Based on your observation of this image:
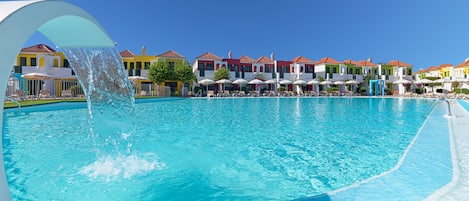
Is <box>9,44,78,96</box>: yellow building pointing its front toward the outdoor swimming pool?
yes

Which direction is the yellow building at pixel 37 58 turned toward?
toward the camera

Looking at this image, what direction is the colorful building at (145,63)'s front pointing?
toward the camera

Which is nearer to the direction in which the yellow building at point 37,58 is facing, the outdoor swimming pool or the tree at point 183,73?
the outdoor swimming pool

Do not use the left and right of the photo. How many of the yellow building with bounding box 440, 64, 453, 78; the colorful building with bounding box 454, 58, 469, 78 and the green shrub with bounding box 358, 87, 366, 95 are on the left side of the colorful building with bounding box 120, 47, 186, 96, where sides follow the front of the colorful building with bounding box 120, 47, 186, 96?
3

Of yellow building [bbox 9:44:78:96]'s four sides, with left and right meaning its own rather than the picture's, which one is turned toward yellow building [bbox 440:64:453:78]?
left

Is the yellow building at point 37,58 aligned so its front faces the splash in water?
yes

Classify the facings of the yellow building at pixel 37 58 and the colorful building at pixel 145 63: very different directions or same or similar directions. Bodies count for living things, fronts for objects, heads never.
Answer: same or similar directions

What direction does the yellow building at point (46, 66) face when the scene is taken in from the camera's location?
facing the viewer

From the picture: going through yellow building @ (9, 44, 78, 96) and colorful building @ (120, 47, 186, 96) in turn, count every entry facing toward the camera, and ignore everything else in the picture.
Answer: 2
